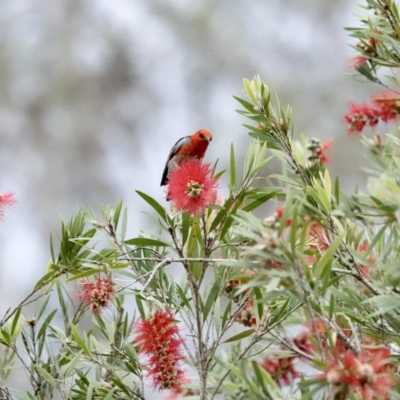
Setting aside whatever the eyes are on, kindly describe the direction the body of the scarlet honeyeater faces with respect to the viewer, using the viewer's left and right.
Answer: facing the viewer and to the right of the viewer
